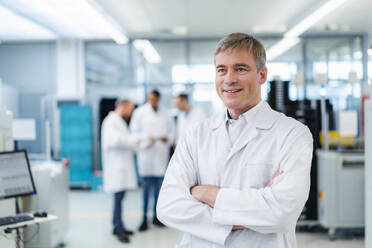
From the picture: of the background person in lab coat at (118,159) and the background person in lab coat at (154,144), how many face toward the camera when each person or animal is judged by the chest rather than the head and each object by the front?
1

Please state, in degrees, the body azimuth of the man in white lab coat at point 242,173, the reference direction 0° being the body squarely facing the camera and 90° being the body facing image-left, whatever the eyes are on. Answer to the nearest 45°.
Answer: approximately 45°

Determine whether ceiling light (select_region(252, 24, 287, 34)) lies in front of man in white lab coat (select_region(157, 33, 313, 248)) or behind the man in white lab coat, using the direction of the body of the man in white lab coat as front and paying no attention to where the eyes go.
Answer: behind

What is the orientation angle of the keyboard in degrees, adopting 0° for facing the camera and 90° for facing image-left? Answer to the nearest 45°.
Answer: approximately 315°

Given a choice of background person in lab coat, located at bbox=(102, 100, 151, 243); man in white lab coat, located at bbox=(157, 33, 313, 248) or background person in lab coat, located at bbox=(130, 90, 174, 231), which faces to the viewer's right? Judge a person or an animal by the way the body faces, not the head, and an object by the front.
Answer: background person in lab coat, located at bbox=(102, 100, 151, 243)

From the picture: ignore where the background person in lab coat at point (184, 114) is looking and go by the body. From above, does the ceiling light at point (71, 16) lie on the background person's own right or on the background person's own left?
on the background person's own right

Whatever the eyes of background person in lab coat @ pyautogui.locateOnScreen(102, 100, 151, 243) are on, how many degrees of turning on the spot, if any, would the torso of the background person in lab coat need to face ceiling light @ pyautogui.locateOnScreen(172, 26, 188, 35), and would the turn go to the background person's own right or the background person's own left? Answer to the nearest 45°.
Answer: approximately 90° to the background person's own left

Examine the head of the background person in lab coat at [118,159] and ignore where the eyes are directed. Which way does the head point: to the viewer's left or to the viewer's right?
to the viewer's right

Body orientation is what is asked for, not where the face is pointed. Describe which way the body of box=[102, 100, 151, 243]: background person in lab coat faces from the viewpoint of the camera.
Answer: to the viewer's right
